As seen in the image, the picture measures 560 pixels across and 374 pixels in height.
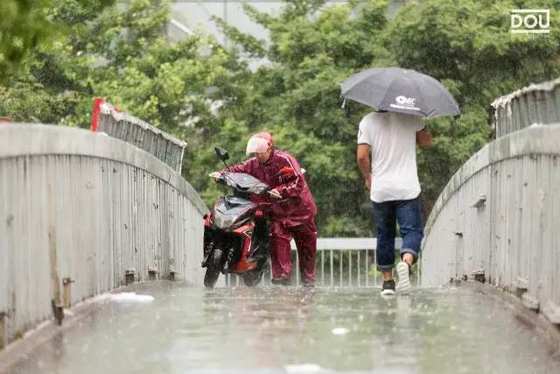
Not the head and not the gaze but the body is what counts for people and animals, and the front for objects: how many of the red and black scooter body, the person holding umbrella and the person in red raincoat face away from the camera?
1

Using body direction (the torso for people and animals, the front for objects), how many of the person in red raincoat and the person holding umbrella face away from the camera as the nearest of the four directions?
1

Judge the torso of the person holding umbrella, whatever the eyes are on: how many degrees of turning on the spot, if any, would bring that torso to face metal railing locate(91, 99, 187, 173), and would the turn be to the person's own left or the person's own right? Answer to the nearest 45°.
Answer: approximately 45° to the person's own left

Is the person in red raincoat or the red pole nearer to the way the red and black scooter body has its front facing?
the red pole

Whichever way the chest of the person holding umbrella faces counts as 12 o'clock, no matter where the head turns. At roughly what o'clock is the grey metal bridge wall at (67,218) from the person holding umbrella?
The grey metal bridge wall is roughly at 7 o'clock from the person holding umbrella.

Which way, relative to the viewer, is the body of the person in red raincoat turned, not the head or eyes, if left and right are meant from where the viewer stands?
facing the viewer and to the left of the viewer

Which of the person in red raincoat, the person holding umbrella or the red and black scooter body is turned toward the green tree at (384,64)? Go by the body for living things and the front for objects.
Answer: the person holding umbrella

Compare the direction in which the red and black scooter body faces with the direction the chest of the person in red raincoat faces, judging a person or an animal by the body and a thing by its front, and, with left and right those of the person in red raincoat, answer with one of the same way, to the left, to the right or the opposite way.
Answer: the same way

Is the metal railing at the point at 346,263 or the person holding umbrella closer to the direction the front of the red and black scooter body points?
the person holding umbrella

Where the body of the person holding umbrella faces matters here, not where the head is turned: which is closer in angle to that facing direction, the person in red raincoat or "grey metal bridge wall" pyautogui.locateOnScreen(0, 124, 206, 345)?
the person in red raincoat

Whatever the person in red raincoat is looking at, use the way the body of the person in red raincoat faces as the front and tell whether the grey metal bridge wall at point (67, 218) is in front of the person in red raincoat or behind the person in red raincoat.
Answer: in front

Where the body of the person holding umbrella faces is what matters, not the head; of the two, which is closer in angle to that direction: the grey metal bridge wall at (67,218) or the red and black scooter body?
the red and black scooter body

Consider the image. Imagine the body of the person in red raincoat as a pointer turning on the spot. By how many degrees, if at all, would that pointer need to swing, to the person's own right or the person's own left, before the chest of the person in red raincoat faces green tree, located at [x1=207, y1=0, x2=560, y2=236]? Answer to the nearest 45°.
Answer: approximately 135° to the person's own right

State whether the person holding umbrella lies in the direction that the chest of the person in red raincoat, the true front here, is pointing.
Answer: no

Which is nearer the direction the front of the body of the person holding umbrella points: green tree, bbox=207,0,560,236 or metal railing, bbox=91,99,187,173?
the green tree

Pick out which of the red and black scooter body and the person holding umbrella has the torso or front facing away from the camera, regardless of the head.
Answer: the person holding umbrella

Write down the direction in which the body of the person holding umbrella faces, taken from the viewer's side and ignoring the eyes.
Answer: away from the camera

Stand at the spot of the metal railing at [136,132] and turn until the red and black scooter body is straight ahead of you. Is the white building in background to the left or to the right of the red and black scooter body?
left

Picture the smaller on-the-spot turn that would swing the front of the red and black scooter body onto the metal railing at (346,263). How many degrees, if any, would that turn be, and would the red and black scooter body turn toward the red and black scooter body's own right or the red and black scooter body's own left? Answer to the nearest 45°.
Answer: approximately 135° to the red and black scooter body's own right
